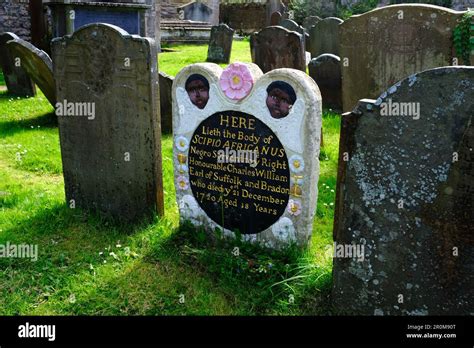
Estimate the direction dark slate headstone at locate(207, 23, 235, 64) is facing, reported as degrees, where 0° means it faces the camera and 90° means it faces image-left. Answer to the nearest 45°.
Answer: approximately 0°

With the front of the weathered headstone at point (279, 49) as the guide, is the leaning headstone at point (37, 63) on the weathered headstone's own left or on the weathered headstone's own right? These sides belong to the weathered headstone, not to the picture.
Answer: on the weathered headstone's own right

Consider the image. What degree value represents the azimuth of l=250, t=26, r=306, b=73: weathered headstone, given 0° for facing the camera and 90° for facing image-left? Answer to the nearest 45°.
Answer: approximately 0°

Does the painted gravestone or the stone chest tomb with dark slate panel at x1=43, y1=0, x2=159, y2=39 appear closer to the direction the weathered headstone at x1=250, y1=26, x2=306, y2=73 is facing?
the painted gravestone

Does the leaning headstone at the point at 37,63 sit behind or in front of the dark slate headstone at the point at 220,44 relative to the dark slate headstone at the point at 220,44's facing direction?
in front

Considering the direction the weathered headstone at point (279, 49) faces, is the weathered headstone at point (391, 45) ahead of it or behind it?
ahead
